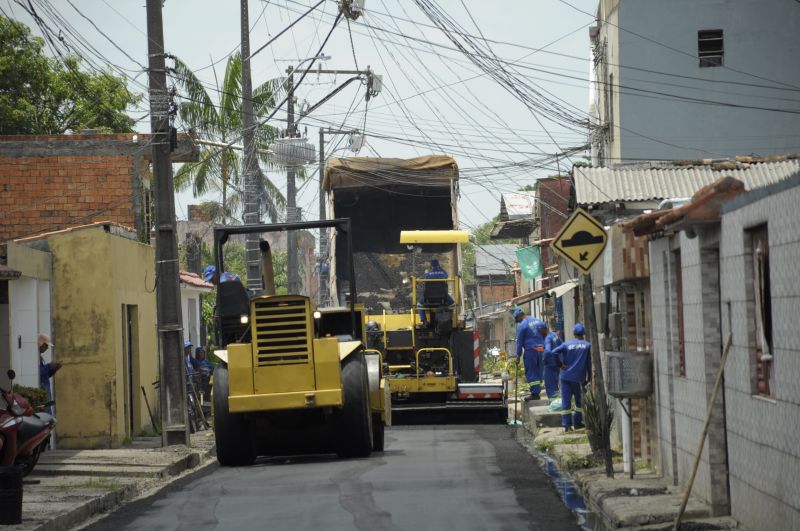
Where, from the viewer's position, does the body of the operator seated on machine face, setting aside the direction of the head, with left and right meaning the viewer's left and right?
facing away from the viewer

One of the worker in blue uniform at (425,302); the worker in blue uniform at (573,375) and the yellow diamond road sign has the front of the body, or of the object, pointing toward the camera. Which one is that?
the yellow diamond road sign

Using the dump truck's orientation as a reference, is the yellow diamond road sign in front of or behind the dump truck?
behind

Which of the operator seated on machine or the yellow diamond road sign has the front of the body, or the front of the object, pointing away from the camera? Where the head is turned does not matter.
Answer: the operator seated on machine

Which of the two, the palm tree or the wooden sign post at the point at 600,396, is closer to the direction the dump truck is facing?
the palm tree

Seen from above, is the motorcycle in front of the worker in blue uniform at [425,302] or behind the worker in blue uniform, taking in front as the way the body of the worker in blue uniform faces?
behind

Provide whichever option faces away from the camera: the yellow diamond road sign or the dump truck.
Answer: the dump truck

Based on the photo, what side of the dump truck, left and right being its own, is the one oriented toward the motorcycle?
back

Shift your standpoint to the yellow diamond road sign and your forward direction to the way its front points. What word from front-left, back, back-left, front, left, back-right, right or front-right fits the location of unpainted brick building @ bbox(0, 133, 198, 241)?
back-right

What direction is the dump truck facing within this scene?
away from the camera

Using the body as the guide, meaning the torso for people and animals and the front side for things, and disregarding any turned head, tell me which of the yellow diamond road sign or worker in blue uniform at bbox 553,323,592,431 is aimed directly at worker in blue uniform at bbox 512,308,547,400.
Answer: worker in blue uniform at bbox 553,323,592,431

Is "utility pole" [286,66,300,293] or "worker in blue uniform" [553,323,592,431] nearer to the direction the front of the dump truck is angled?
the utility pole

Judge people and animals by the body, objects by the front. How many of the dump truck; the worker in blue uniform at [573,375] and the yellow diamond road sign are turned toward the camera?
1
